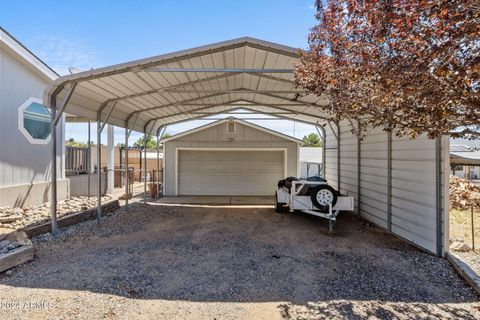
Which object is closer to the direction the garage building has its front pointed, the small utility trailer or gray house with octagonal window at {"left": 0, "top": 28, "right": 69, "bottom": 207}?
the small utility trailer

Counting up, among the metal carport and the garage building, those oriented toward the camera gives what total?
2

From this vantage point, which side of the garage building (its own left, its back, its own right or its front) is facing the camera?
front

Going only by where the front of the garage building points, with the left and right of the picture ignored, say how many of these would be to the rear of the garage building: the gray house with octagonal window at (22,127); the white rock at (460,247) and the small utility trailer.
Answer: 0

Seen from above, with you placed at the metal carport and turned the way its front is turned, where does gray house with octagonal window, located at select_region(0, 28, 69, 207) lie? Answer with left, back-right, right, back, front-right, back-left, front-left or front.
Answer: right

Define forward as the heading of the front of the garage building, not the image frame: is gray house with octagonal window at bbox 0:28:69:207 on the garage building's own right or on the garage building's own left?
on the garage building's own right

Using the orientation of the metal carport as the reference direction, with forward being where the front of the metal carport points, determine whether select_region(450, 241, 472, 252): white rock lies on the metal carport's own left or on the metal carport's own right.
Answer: on the metal carport's own left

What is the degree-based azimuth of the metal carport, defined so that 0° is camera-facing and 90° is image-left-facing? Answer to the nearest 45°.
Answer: approximately 0°

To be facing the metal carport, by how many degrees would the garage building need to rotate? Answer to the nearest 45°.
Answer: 0° — it already faces it

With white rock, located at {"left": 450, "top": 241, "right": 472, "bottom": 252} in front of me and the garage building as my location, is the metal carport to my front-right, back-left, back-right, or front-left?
front-right

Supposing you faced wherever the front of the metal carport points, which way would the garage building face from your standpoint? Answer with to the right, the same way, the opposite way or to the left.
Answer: the same way

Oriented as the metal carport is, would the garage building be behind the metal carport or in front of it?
behind
